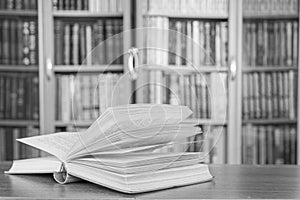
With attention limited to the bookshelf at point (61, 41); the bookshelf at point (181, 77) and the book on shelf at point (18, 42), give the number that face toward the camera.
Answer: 3

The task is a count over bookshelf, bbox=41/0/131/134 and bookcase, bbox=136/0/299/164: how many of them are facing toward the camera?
2

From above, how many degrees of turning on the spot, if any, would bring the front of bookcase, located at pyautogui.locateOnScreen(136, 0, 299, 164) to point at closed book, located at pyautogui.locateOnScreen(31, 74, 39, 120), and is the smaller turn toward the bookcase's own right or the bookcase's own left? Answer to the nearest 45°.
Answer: approximately 90° to the bookcase's own right

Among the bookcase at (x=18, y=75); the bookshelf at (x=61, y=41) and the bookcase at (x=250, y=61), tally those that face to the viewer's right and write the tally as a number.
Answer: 0

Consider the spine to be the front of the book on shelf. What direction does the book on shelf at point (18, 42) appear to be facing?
toward the camera

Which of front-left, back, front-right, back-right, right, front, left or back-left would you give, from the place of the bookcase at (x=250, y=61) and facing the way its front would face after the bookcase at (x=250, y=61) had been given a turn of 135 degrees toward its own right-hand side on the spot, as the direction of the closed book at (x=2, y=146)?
front-left

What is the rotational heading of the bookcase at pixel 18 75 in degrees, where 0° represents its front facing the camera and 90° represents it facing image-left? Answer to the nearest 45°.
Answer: approximately 0°

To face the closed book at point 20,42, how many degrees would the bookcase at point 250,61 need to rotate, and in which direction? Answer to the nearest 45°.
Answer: approximately 90° to its right

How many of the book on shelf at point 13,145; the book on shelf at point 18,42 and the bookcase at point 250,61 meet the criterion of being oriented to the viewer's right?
0
